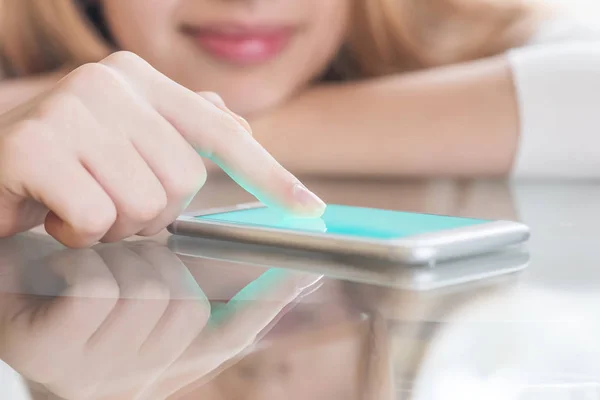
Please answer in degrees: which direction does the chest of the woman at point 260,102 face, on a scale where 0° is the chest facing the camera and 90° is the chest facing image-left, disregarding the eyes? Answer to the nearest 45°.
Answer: approximately 0°
